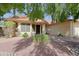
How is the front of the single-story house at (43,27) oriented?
toward the camera

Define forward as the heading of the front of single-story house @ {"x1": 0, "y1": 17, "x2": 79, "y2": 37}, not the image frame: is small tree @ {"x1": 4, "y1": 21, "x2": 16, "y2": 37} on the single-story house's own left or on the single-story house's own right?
on the single-story house's own right
